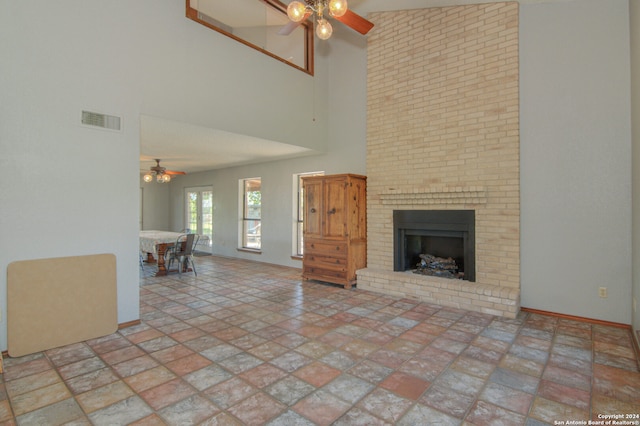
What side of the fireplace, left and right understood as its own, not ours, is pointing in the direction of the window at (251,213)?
right

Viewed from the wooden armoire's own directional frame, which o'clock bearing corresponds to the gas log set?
The gas log set is roughly at 8 o'clock from the wooden armoire.

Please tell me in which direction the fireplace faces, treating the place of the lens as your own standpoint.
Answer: facing the viewer and to the left of the viewer

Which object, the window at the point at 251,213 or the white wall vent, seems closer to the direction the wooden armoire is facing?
the white wall vent

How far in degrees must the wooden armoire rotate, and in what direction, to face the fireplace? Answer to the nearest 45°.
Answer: approximately 135° to its left

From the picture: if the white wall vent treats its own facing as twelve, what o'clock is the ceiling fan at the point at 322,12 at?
The ceiling fan is roughly at 12 o'clock from the white wall vent.

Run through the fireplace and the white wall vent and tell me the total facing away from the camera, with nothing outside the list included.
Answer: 0

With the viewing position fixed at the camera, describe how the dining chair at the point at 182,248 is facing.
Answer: facing away from the viewer and to the left of the viewer

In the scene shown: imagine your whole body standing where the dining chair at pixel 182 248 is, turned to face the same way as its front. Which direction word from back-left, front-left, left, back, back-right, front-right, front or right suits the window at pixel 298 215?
back-right

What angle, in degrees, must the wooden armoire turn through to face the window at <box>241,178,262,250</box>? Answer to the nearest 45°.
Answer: approximately 90° to its right

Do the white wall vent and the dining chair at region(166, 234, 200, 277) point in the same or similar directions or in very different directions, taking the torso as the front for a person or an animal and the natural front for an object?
very different directions

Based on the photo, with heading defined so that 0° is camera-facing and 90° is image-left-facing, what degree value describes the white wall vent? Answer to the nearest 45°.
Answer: approximately 315°

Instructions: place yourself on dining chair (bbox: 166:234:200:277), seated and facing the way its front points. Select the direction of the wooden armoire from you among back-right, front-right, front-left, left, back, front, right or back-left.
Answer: back
